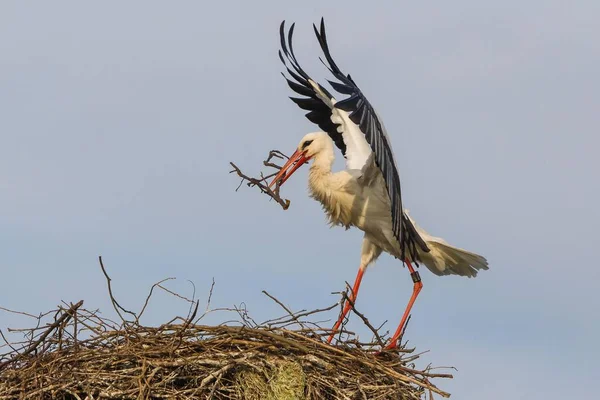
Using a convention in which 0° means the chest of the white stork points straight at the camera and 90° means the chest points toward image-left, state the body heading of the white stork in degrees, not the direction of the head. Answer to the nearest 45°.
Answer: approximately 90°
